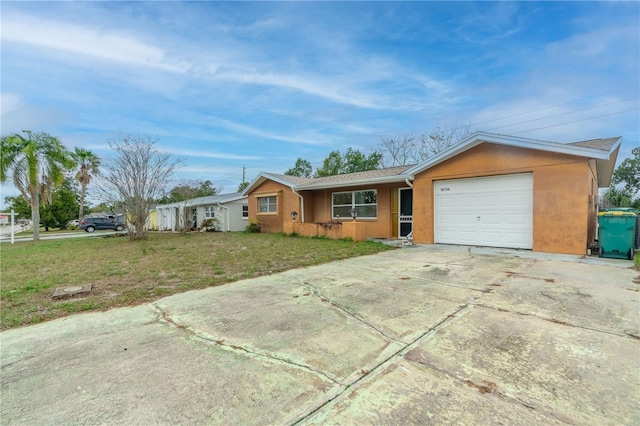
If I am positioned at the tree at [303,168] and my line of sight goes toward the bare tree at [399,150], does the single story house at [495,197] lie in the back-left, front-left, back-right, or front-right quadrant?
front-right

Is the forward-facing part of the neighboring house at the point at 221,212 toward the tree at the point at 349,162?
no

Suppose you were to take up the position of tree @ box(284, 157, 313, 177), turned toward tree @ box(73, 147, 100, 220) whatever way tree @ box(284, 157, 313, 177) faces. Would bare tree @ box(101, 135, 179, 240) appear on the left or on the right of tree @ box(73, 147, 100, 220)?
left

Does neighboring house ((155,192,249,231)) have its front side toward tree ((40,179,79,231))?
no

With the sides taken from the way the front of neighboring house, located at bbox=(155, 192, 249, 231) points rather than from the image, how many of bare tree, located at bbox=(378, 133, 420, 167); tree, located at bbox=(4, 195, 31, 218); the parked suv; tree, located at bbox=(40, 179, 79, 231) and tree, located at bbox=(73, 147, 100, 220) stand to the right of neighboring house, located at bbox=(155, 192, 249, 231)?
4

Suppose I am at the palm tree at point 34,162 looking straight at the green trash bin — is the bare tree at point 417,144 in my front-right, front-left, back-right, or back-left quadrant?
front-left

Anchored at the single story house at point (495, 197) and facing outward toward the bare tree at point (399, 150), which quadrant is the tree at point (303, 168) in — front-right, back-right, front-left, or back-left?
front-left

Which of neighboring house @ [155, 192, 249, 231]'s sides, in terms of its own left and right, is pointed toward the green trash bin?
left

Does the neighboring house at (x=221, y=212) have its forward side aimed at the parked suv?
no

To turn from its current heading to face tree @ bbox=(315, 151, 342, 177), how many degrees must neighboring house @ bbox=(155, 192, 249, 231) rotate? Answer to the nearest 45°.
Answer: approximately 180°

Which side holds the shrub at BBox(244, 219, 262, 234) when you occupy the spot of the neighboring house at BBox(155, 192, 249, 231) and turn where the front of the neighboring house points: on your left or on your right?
on your left

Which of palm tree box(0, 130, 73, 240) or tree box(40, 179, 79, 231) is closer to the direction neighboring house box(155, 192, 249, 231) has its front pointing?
the palm tree

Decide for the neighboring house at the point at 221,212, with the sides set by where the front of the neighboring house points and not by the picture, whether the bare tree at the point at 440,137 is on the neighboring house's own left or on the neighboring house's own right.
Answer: on the neighboring house's own left

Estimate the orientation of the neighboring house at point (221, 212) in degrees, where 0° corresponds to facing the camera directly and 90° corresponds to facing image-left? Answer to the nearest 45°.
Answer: approximately 45°

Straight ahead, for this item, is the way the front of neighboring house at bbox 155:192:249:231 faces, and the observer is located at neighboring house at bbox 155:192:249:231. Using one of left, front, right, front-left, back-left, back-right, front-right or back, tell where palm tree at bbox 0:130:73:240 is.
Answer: front-right
